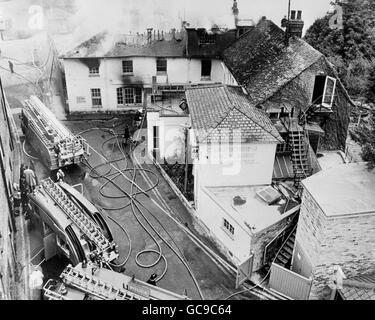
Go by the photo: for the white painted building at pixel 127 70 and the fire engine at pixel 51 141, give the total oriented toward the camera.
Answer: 1

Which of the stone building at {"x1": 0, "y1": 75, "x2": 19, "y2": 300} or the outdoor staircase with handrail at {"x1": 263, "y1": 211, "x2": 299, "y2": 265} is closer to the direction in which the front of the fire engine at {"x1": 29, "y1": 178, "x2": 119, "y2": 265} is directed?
the stone building

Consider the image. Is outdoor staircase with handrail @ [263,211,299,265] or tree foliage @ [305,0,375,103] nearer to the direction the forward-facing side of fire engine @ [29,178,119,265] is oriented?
the tree foliage

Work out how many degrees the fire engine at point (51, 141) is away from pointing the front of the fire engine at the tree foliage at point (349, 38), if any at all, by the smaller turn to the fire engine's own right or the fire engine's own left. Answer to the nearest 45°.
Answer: approximately 90° to the fire engine's own right

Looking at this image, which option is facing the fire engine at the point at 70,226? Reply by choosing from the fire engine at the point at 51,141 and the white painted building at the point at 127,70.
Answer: the white painted building

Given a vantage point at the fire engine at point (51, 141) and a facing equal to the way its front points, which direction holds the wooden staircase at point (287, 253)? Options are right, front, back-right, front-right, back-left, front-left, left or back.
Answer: back

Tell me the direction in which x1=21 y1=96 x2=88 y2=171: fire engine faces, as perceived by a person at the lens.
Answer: facing away from the viewer and to the left of the viewer

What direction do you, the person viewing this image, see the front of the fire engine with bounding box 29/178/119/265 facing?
facing away from the viewer and to the left of the viewer

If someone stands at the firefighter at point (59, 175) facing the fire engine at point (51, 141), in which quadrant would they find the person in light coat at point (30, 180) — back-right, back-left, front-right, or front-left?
back-left

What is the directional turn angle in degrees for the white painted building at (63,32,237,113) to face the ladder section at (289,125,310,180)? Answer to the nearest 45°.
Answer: approximately 45° to its left
